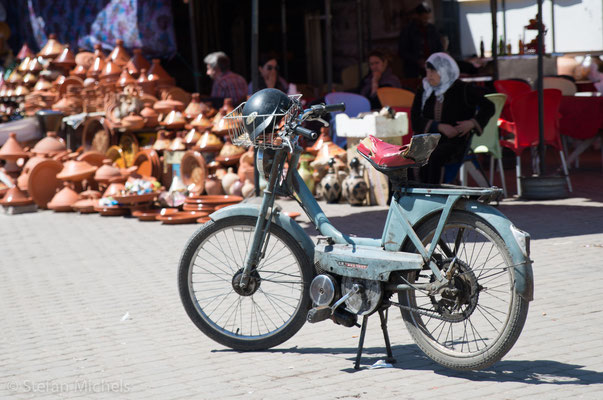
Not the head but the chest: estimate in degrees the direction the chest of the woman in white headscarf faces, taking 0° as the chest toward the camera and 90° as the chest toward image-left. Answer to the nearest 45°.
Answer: approximately 45°

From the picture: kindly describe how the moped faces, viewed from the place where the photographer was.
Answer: facing away from the viewer and to the left of the viewer

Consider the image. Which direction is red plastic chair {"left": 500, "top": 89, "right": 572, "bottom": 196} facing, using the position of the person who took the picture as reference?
facing away from the viewer and to the left of the viewer

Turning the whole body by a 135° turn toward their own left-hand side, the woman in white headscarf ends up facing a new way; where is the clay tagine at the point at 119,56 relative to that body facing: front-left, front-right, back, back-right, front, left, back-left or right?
back-left

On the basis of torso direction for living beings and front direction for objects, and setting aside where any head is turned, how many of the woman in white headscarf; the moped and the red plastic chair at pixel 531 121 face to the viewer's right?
0

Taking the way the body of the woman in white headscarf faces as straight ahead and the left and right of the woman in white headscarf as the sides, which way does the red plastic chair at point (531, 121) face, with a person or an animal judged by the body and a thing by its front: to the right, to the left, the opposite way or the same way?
to the right

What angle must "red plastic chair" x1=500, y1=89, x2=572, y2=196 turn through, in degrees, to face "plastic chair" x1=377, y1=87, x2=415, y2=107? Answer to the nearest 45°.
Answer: approximately 45° to its left

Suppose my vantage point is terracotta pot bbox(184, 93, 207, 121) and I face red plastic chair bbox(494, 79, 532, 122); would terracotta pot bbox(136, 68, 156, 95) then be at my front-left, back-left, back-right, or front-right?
back-left

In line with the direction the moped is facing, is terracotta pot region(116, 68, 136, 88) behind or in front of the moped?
in front

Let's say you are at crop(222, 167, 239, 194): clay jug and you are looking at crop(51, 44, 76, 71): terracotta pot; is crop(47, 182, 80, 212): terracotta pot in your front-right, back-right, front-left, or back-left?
front-left
